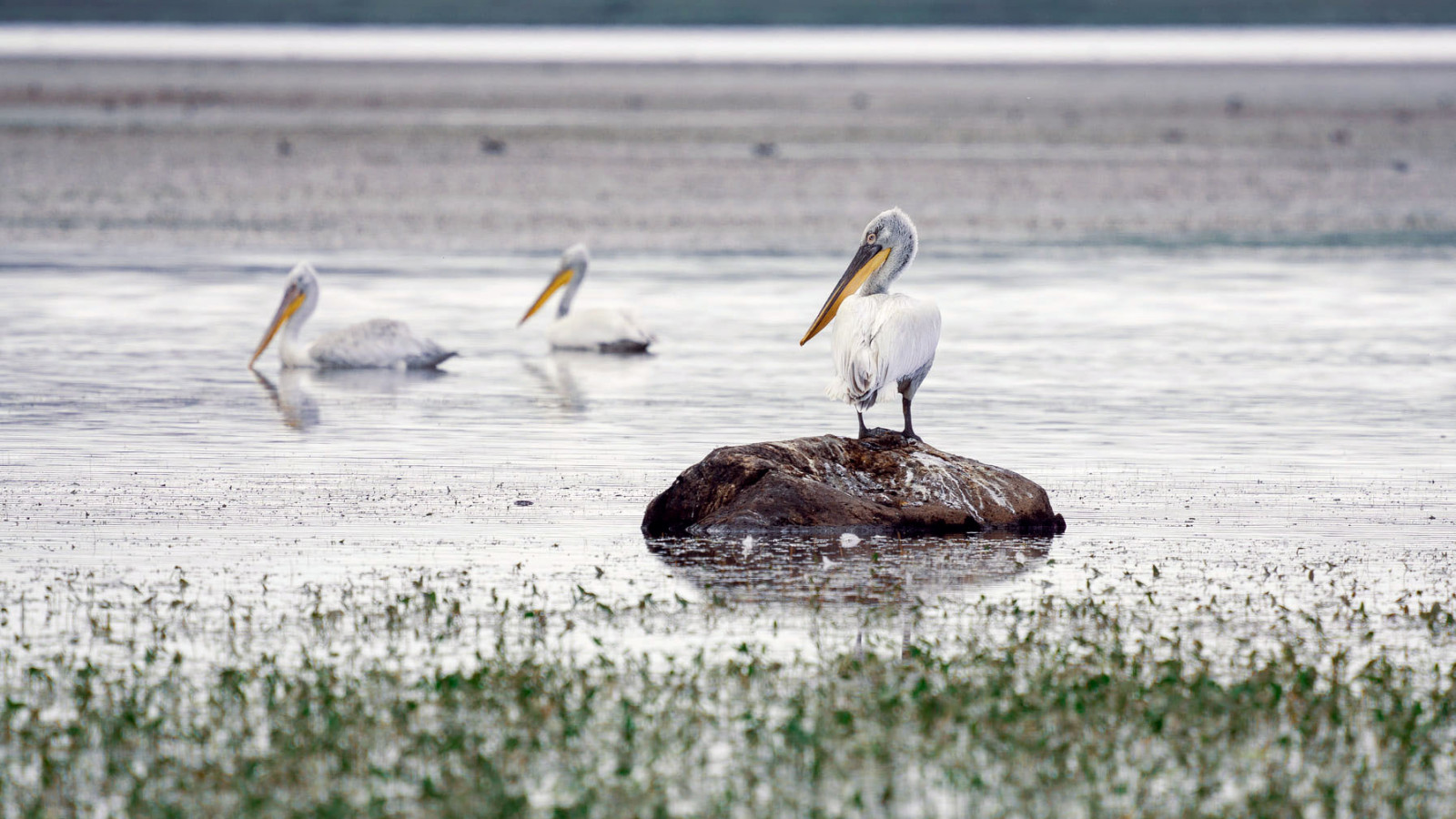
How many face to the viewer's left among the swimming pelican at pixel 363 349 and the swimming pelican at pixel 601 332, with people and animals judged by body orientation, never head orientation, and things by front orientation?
2

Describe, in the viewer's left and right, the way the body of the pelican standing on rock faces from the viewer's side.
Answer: facing away from the viewer and to the right of the viewer

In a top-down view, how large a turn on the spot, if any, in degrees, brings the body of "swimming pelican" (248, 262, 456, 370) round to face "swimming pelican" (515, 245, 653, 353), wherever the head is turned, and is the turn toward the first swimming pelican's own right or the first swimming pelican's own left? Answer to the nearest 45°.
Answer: approximately 180°

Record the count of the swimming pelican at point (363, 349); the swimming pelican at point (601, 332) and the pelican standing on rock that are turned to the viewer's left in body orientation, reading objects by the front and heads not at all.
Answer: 2

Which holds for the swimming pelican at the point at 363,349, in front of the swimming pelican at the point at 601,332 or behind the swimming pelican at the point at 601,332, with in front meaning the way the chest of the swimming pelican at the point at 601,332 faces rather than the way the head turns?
in front

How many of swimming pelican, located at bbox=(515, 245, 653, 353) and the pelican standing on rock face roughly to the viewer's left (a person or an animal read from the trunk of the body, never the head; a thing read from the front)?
1

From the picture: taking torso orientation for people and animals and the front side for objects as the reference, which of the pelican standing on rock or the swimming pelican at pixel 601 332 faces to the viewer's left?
the swimming pelican

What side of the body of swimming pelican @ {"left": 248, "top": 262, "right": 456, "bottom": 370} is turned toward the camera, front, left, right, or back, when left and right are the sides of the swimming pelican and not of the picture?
left

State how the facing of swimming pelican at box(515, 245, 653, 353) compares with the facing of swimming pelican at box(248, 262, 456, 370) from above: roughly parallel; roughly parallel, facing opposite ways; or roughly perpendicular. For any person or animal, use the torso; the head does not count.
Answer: roughly parallel

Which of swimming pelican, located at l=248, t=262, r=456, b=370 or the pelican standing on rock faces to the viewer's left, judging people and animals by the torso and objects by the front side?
the swimming pelican

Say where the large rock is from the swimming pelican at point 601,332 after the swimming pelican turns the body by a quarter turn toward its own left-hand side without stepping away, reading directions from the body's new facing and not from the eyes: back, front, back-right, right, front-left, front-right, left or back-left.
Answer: front

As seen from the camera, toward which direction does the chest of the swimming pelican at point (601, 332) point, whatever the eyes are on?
to the viewer's left

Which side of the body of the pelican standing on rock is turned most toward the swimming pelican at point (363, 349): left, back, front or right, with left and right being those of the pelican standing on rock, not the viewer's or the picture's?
left
